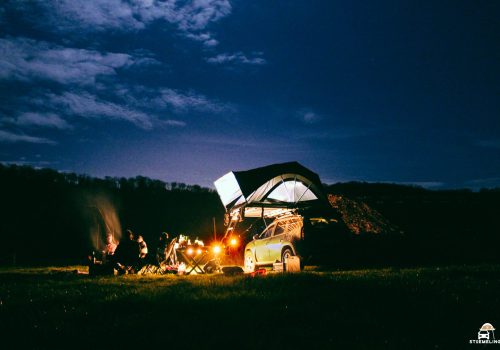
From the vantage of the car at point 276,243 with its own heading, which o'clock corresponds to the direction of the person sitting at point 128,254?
The person sitting is roughly at 1 o'clock from the car.

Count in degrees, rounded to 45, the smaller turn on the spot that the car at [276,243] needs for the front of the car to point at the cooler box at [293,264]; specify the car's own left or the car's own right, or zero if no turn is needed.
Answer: approximately 135° to the car's own left

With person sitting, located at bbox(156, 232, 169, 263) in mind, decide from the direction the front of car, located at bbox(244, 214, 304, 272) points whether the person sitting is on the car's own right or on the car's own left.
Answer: on the car's own right

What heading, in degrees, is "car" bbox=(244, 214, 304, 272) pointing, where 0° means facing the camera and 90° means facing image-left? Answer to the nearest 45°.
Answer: approximately 45°
